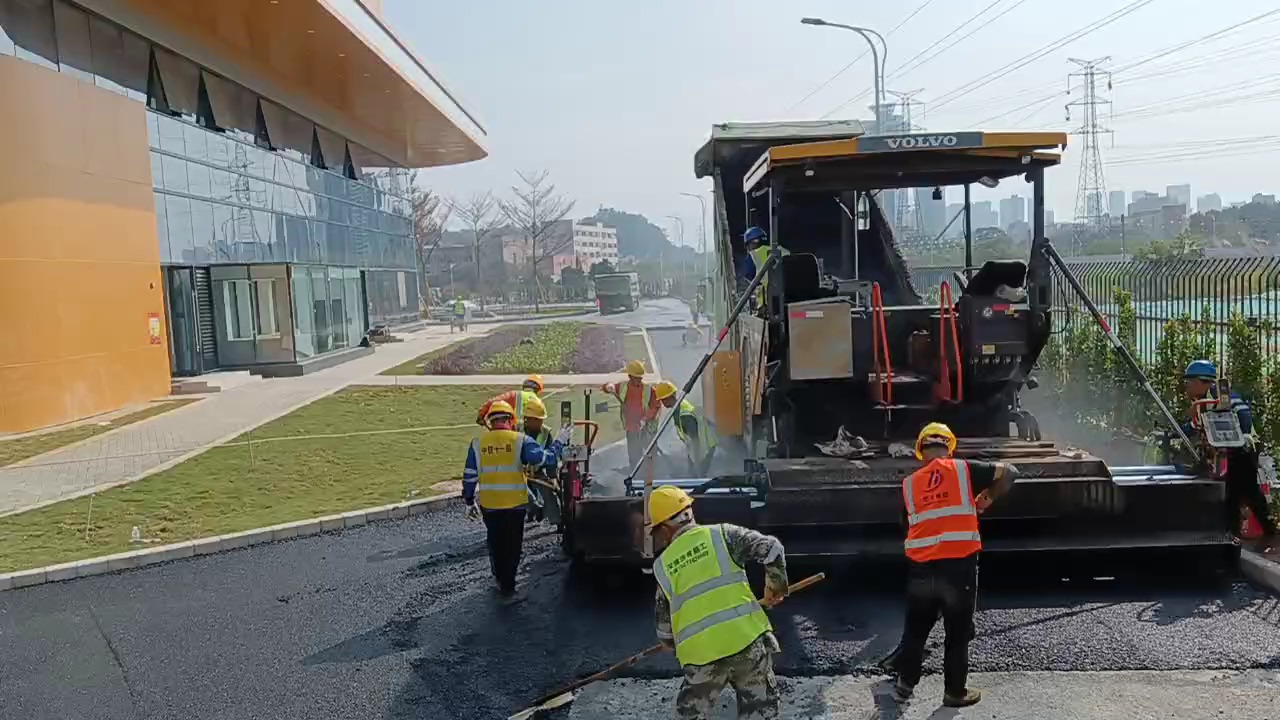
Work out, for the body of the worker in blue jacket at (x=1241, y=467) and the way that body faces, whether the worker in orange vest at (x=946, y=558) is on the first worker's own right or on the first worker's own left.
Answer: on the first worker's own left

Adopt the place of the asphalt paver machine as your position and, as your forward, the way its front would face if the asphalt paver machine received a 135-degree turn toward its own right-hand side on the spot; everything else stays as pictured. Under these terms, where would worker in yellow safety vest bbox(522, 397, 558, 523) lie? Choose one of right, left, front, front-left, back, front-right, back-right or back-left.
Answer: back-right

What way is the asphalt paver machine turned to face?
away from the camera

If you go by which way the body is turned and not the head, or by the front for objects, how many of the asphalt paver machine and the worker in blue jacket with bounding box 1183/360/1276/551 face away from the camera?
1

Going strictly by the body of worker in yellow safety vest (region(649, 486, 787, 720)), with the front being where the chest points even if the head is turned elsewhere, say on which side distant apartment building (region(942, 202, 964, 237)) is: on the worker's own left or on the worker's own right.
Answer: on the worker's own right

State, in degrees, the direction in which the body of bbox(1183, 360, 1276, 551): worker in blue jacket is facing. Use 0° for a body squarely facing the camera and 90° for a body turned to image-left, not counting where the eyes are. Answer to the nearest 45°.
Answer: approximately 90°

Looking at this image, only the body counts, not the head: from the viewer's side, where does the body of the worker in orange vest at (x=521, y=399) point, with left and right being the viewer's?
facing away from the viewer and to the right of the viewer

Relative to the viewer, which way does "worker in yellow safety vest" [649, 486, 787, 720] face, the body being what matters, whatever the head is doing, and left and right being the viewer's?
facing away from the viewer and to the left of the viewer

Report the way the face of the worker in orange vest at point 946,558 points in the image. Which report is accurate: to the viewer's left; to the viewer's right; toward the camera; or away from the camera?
away from the camera

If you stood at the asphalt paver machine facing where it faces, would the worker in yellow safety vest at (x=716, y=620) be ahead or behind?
behind

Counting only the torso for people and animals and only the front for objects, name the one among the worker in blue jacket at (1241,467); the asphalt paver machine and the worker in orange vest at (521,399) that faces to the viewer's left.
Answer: the worker in blue jacket
